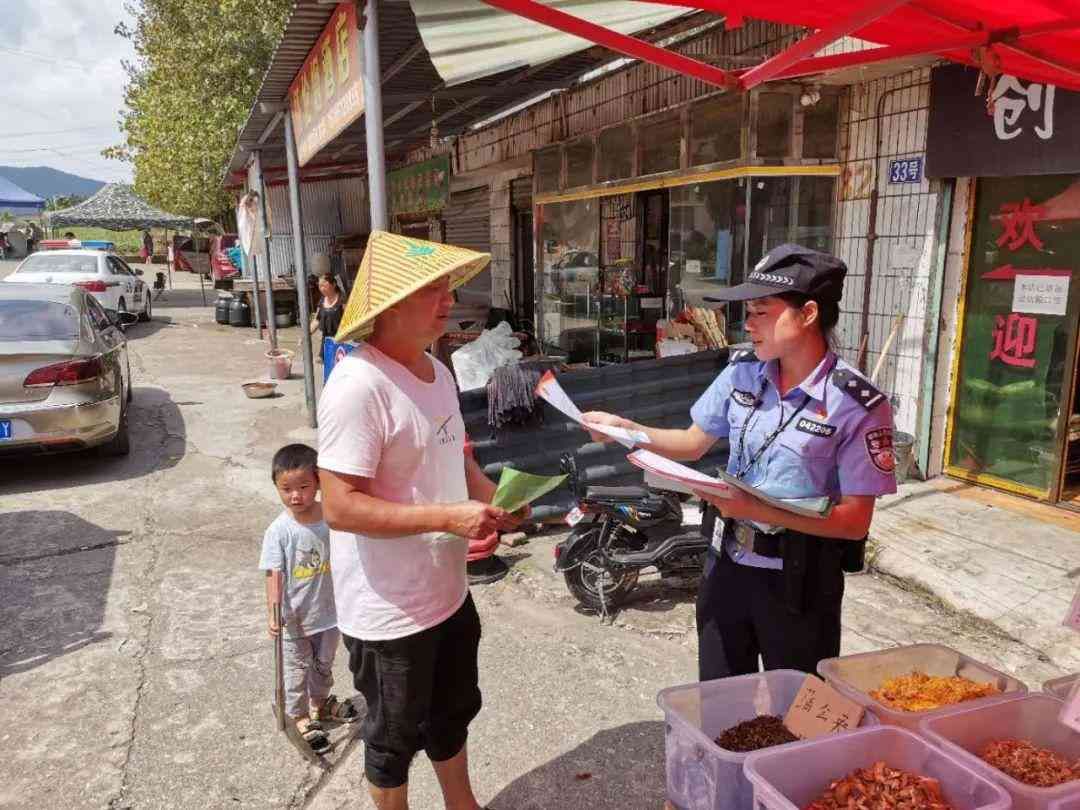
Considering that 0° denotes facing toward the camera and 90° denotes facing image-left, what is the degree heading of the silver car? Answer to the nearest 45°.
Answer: approximately 180°

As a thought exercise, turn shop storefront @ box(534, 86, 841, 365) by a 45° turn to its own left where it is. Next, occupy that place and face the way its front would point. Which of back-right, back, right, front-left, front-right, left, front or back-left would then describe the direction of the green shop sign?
back-right

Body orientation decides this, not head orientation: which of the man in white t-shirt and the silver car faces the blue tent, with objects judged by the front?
the silver car

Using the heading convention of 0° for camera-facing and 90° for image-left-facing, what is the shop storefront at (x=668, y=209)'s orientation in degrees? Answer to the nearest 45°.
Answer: approximately 45°

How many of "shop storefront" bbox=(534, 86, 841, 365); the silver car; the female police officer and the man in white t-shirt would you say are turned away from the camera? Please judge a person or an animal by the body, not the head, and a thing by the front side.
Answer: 1

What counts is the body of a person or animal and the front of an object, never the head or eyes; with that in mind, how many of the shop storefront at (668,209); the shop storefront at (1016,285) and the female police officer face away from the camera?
0

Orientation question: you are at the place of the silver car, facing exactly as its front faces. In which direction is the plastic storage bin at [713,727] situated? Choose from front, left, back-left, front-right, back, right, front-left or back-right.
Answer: back

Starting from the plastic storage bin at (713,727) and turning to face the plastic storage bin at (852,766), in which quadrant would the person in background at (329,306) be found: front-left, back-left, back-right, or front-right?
back-left

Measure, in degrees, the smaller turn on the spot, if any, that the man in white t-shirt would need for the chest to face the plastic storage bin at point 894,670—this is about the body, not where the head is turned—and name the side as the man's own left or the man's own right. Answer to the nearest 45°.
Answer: approximately 45° to the man's own left

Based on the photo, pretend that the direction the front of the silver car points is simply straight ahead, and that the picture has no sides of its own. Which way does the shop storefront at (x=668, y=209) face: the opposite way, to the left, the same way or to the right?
to the left

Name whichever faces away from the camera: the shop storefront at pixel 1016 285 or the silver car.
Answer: the silver car

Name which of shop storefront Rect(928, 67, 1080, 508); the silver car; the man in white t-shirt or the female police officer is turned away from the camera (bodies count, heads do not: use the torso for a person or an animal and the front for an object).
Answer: the silver car

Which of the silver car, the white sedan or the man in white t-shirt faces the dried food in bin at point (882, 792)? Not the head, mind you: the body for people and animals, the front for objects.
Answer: the man in white t-shirt

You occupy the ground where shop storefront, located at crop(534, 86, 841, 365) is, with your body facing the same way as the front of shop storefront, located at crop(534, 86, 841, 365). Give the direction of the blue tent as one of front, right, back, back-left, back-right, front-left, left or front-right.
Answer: right

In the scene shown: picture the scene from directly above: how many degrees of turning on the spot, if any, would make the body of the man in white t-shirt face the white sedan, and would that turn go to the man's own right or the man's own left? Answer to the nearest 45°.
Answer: approximately 135° to the man's own left

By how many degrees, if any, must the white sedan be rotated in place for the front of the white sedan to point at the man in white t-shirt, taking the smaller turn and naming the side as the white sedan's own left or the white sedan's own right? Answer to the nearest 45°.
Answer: approximately 135° to the white sedan's own right

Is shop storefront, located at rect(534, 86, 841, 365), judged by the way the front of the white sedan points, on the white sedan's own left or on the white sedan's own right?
on the white sedan's own right

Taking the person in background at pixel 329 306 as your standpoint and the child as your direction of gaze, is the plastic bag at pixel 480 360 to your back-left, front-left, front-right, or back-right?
front-left

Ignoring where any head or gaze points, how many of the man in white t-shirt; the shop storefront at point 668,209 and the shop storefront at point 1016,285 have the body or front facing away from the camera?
0
